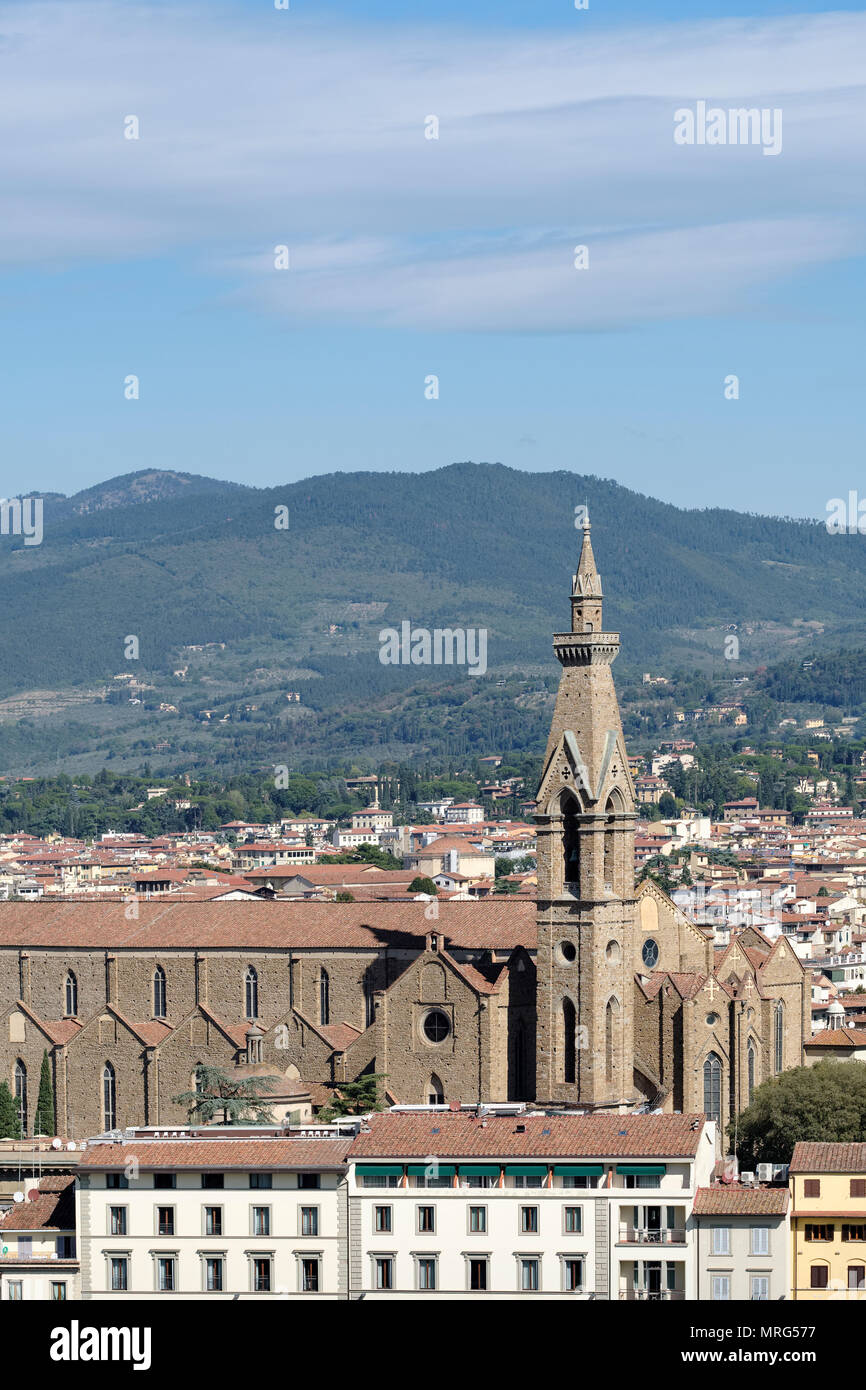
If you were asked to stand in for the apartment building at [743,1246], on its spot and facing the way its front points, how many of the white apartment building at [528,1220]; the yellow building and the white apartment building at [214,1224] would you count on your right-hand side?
2

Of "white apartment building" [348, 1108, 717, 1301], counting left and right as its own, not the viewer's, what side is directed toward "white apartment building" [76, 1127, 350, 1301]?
right

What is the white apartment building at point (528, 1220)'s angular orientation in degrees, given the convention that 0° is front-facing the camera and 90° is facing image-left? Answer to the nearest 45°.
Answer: approximately 0°

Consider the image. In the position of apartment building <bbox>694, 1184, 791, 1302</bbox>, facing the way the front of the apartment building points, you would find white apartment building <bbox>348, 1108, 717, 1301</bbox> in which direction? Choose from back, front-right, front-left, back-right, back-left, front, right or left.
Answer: right

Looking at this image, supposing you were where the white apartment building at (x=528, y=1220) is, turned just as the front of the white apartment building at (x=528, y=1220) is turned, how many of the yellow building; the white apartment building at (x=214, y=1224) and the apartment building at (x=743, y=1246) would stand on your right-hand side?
1

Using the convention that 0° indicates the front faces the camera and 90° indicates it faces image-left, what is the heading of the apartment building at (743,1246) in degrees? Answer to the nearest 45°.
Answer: approximately 0°
